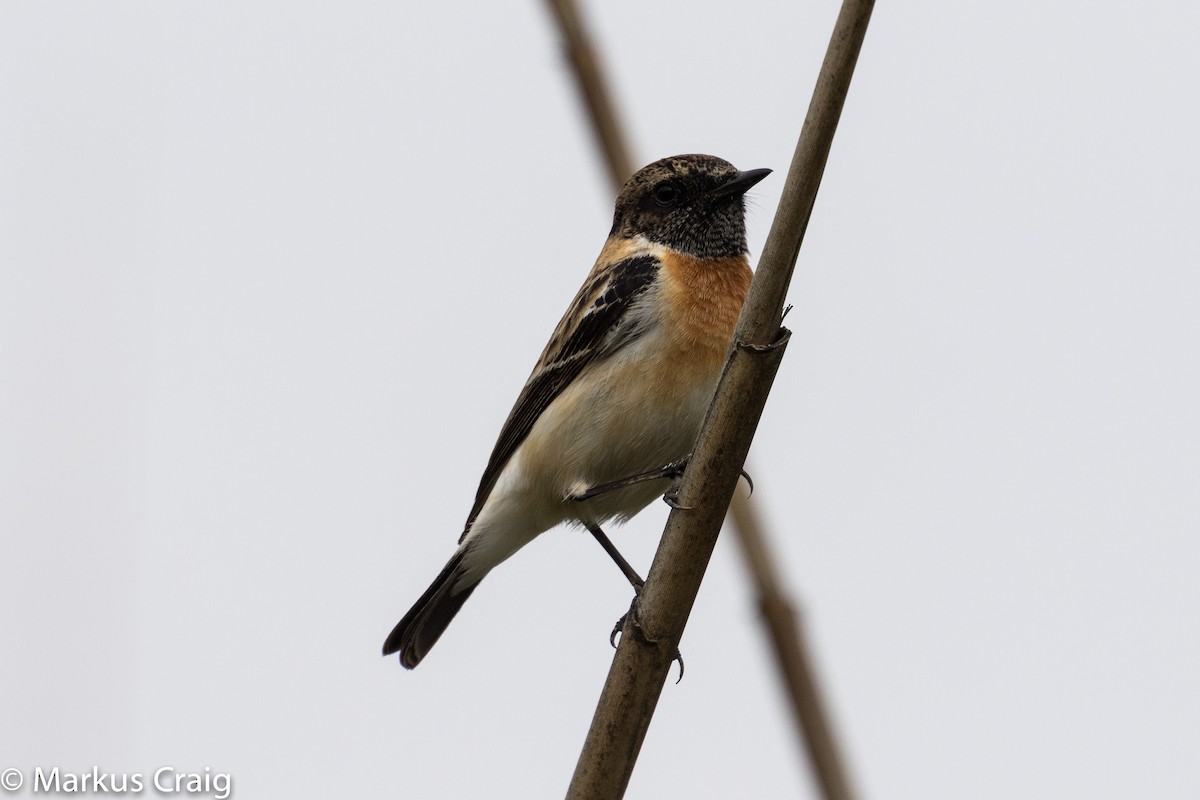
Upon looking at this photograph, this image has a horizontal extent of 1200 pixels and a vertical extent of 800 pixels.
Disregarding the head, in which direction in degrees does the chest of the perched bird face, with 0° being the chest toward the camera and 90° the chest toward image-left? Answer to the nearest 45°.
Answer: approximately 270°
